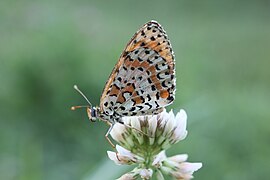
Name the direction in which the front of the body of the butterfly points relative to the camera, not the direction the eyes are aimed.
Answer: to the viewer's left
